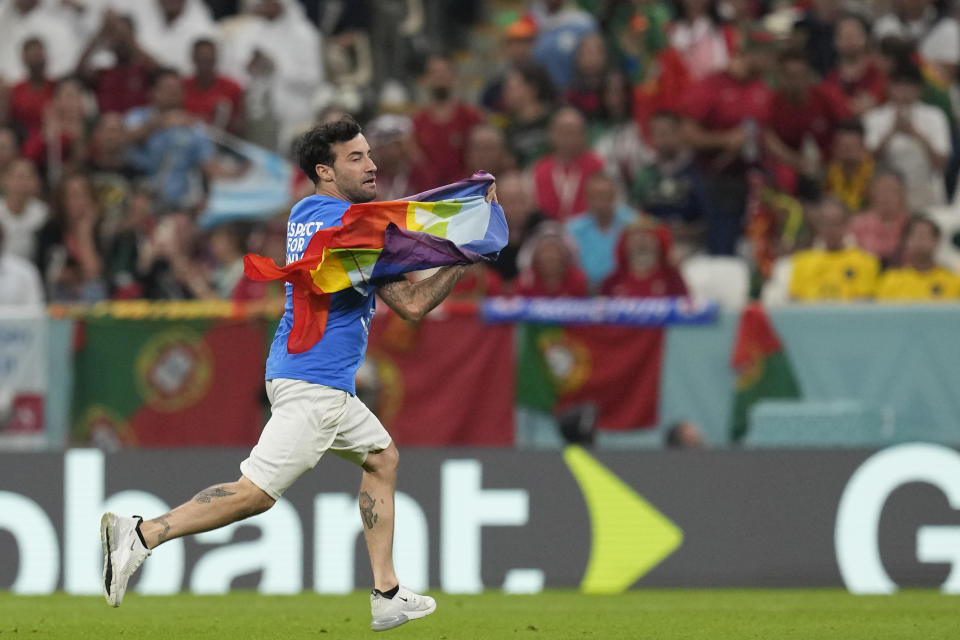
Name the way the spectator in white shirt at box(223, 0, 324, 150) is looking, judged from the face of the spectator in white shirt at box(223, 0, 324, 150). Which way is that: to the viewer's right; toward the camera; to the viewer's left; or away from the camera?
toward the camera

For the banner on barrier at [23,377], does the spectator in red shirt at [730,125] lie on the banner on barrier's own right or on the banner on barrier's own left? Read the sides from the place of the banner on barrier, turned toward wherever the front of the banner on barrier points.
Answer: on the banner on barrier's own left

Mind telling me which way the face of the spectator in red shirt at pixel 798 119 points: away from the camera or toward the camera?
toward the camera

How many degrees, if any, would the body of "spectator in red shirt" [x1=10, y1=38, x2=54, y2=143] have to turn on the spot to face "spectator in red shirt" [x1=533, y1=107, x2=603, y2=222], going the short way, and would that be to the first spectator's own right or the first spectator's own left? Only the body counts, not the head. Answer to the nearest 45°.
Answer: approximately 45° to the first spectator's own left

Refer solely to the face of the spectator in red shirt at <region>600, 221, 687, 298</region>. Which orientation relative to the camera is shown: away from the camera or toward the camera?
toward the camera

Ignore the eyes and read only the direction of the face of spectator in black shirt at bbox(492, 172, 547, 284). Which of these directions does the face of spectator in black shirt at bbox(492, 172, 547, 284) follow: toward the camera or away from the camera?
toward the camera

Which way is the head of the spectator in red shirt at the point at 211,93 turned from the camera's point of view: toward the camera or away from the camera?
toward the camera

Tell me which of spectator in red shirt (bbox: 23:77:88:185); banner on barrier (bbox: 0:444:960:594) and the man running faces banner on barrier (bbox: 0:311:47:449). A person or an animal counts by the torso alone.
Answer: the spectator in red shirt

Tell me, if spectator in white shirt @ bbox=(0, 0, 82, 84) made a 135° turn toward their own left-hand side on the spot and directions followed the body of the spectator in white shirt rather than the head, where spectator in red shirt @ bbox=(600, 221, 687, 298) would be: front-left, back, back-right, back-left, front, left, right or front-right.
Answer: right

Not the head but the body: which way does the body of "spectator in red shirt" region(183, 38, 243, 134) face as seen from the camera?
toward the camera

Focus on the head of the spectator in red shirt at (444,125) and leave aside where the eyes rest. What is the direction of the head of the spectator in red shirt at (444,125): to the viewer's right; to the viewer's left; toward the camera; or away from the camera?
toward the camera

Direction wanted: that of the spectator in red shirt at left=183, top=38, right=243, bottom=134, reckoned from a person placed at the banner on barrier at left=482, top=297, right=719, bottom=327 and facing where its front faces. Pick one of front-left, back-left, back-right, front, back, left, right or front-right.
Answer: back-right

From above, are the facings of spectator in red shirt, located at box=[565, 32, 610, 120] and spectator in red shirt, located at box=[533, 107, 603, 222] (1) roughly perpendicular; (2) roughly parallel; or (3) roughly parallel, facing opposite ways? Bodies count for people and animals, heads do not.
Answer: roughly parallel

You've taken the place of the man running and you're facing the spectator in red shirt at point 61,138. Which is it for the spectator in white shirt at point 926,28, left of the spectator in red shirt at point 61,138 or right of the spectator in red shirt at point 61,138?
right

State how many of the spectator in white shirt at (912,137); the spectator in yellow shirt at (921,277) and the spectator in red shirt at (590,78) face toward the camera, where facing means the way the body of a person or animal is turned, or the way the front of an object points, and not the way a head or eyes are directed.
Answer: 3

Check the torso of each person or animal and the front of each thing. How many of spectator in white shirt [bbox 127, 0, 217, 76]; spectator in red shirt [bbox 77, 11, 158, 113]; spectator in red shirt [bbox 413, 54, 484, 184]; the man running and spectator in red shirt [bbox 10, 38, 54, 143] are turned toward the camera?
4

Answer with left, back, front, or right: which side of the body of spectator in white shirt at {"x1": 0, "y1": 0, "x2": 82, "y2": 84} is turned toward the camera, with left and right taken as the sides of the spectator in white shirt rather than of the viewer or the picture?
front

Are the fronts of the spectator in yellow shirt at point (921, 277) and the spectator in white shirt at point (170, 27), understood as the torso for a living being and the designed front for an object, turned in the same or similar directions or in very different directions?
same or similar directions

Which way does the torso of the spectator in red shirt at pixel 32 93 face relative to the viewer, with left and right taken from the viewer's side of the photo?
facing the viewer
